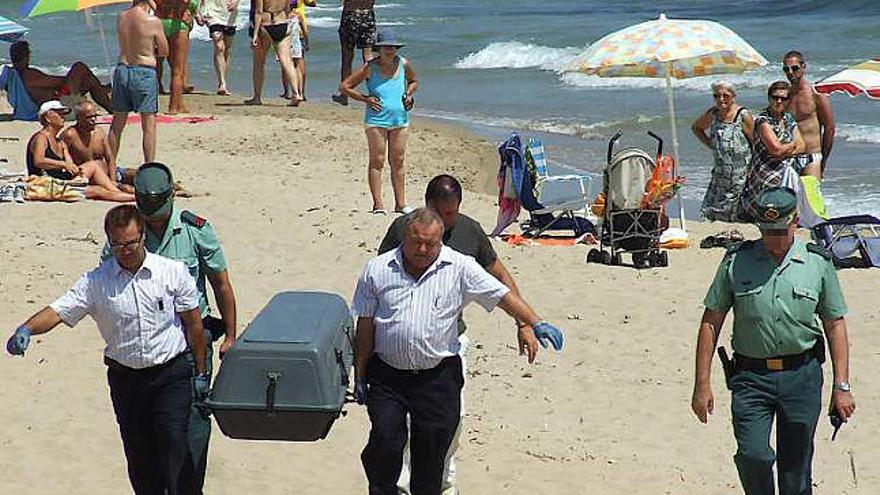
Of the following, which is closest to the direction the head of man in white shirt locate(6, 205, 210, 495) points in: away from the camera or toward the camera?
toward the camera

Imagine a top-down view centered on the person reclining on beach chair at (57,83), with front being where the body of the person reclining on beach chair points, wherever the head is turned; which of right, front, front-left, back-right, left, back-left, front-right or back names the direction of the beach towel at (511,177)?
front-right

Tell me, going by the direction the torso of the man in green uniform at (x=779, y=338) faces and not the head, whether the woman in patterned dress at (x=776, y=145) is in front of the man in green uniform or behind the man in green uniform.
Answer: behind

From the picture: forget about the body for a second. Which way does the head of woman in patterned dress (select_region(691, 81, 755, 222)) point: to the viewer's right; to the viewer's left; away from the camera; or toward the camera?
toward the camera

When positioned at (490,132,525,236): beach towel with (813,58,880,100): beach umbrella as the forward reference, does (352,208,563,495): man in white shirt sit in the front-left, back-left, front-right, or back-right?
back-right

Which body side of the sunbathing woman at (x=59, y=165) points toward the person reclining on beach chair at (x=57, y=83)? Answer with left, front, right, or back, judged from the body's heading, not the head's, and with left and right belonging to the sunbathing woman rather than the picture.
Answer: left

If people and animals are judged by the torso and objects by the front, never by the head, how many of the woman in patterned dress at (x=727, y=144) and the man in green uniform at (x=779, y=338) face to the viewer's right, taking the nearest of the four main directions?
0

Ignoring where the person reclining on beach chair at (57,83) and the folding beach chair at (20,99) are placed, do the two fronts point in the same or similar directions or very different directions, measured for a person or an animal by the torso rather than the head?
same or similar directions

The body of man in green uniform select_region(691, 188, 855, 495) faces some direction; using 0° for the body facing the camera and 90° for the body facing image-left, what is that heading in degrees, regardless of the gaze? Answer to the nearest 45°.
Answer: approximately 0°

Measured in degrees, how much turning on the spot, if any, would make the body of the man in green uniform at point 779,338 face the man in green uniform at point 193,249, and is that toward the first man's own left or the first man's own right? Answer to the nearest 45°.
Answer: approximately 90° to the first man's own right

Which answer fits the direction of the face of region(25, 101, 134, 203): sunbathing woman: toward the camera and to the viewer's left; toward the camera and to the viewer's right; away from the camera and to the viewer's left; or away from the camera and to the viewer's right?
toward the camera and to the viewer's right

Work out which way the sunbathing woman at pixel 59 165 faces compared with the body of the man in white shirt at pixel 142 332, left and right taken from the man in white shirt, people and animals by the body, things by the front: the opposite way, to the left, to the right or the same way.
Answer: to the left

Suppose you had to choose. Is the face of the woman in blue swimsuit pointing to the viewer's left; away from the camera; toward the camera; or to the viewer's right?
toward the camera

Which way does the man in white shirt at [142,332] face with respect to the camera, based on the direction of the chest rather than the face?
toward the camera

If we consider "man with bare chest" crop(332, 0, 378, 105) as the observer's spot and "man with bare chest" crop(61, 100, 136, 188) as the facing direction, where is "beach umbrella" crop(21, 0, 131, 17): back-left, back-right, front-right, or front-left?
front-right

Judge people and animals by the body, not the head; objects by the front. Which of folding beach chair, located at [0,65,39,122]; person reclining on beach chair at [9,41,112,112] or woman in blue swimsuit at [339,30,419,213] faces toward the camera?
the woman in blue swimsuit
